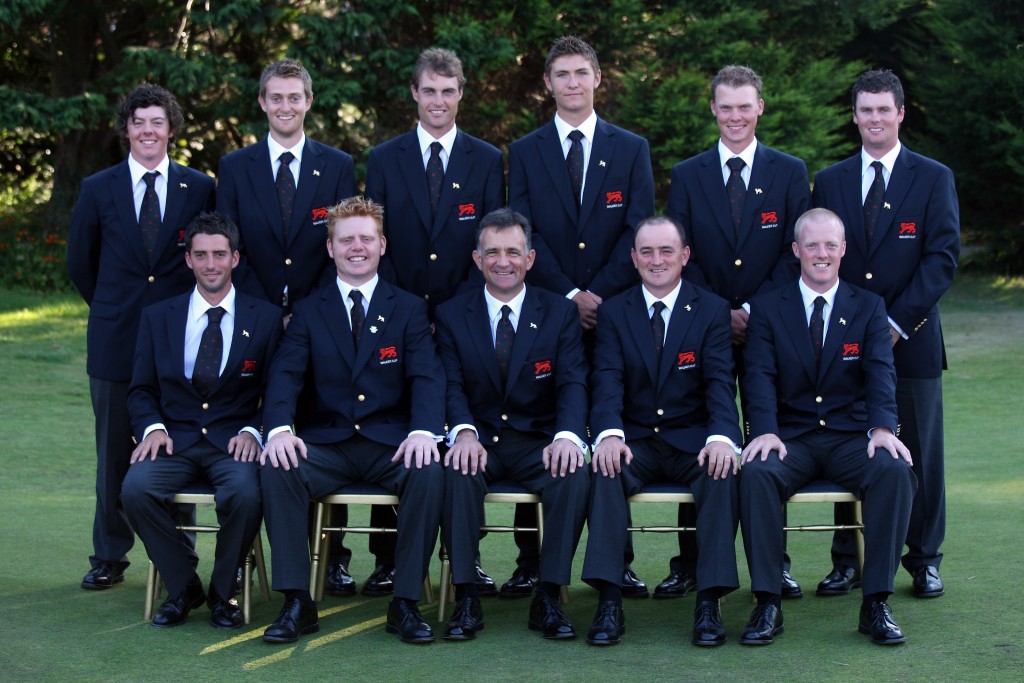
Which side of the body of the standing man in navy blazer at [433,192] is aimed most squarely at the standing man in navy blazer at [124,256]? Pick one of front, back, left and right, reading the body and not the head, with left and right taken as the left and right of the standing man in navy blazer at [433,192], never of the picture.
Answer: right

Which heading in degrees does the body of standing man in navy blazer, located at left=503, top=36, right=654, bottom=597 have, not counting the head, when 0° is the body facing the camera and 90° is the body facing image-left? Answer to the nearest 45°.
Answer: approximately 0°

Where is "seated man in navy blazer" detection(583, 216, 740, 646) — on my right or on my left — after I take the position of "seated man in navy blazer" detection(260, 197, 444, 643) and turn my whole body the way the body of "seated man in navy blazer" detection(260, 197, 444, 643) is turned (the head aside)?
on my left

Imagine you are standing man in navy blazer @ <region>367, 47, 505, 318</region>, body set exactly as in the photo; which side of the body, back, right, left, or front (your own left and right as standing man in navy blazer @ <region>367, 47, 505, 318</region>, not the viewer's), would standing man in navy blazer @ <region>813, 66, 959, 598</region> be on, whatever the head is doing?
left
